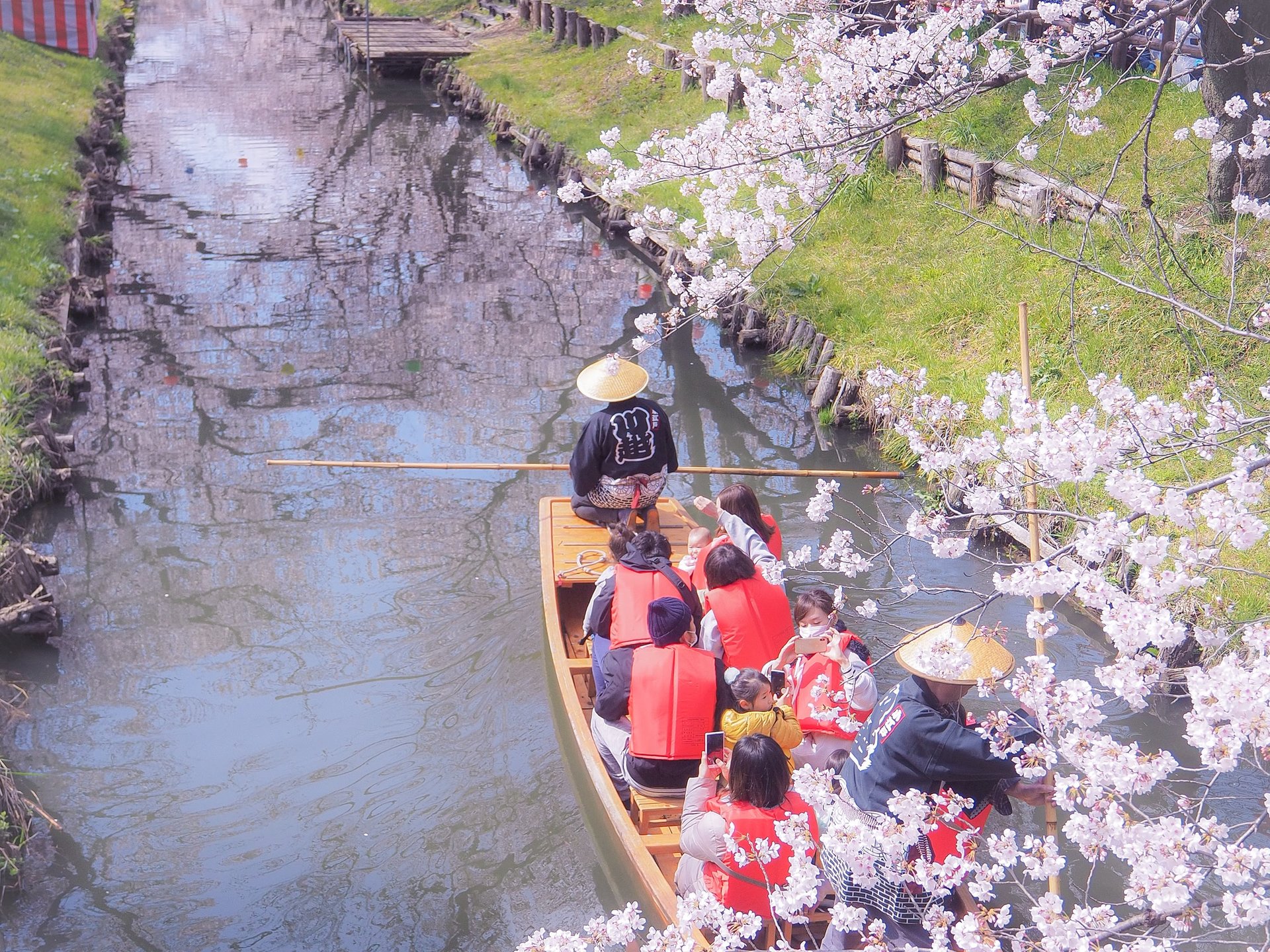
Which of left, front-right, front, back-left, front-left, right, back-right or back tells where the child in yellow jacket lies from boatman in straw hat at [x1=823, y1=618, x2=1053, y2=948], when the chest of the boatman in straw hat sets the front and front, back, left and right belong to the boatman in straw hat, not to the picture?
back-left

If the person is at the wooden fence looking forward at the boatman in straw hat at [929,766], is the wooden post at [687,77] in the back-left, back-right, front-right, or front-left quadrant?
back-right

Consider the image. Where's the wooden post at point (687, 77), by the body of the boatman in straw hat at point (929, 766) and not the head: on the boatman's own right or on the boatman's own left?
on the boatman's own left

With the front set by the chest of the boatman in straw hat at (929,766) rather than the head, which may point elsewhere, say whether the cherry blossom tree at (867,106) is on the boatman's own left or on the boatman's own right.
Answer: on the boatman's own left

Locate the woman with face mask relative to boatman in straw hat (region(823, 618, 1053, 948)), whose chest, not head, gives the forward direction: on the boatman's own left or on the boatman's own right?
on the boatman's own left
